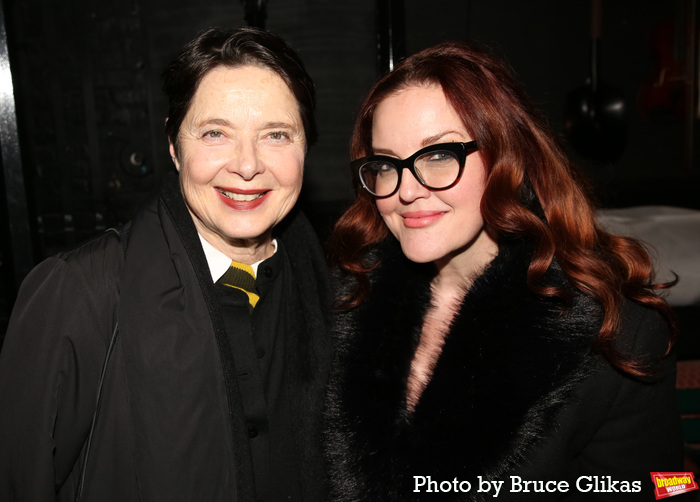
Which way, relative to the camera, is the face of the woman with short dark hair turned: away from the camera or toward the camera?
toward the camera

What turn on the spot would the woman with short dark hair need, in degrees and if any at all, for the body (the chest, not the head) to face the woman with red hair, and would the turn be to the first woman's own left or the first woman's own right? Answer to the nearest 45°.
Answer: approximately 45° to the first woman's own left

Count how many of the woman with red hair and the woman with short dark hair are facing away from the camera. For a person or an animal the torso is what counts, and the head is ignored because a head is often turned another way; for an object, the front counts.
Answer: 0

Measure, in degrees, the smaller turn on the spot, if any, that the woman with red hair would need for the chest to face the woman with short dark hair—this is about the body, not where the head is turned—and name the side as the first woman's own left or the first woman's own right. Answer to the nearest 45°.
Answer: approximately 45° to the first woman's own right

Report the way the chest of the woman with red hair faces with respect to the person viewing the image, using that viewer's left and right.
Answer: facing the viewer and to the left of the viewer

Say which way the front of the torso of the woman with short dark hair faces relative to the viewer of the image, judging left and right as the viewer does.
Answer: facing the viewer and to the right of the viewer
